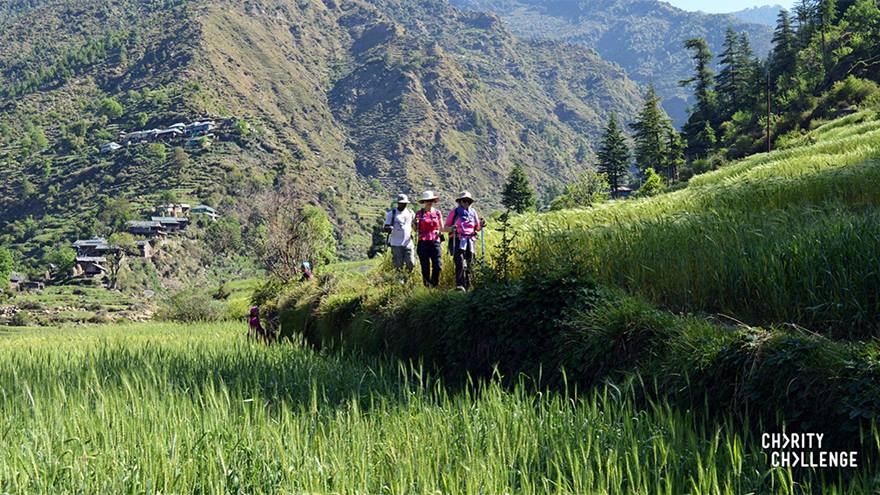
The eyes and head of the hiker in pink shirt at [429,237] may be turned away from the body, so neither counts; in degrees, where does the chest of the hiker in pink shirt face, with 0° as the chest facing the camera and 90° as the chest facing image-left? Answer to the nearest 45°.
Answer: approximately 0°

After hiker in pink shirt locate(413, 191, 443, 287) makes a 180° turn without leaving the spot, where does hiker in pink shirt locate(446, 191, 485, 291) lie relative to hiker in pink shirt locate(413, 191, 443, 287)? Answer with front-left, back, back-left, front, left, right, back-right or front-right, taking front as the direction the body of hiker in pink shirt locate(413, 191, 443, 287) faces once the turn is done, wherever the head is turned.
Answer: back-right

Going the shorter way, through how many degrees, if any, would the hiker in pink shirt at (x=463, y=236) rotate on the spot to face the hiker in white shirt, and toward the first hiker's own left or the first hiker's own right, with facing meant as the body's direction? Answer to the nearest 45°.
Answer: approximately 135° to the first hiker's own right

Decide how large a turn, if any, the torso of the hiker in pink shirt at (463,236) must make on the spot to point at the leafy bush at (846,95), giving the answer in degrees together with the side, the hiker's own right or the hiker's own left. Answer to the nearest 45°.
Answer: approximately 135° to the hiker's own left

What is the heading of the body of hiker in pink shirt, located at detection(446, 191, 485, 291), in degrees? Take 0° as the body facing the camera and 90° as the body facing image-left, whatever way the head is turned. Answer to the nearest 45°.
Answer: approximately 0°

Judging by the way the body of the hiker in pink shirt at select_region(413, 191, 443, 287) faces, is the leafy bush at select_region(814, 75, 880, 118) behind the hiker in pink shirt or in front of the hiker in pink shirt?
behind
